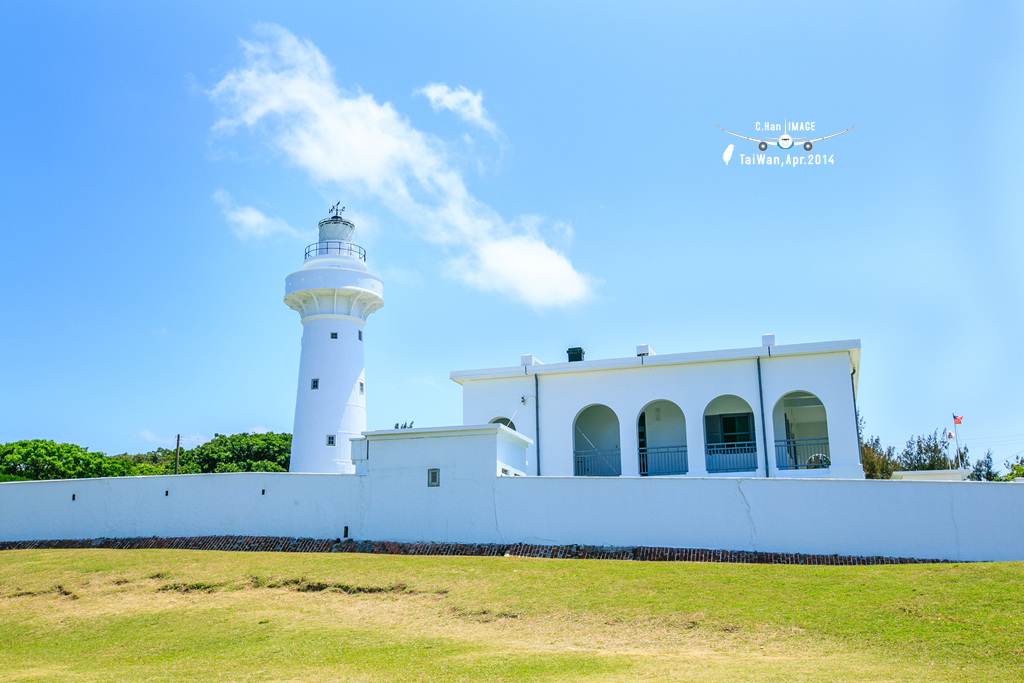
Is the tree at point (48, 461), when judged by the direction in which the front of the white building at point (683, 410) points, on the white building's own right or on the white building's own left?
on the white building's own right

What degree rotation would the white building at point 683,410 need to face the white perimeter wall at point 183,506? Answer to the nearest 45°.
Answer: approximately 90° to its right

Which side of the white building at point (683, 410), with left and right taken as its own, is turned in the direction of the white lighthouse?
right

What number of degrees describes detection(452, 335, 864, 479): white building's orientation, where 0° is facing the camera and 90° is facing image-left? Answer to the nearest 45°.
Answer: approximately 0°

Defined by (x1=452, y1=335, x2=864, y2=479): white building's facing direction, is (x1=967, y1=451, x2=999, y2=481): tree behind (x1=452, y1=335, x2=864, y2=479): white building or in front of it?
behind

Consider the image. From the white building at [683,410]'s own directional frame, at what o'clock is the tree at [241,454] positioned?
The tree is roughly at 4 o'clock from the white building.

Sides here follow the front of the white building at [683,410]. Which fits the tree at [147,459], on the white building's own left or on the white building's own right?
on the white building's own right

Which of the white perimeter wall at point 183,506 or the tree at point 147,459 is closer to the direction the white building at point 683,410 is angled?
the white perimeter wall

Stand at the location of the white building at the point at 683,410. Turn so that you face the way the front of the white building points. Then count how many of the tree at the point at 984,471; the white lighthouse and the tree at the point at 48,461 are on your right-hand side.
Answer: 2

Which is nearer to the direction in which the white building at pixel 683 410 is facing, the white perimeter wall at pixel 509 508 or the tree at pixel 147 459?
the white perimeter wall
